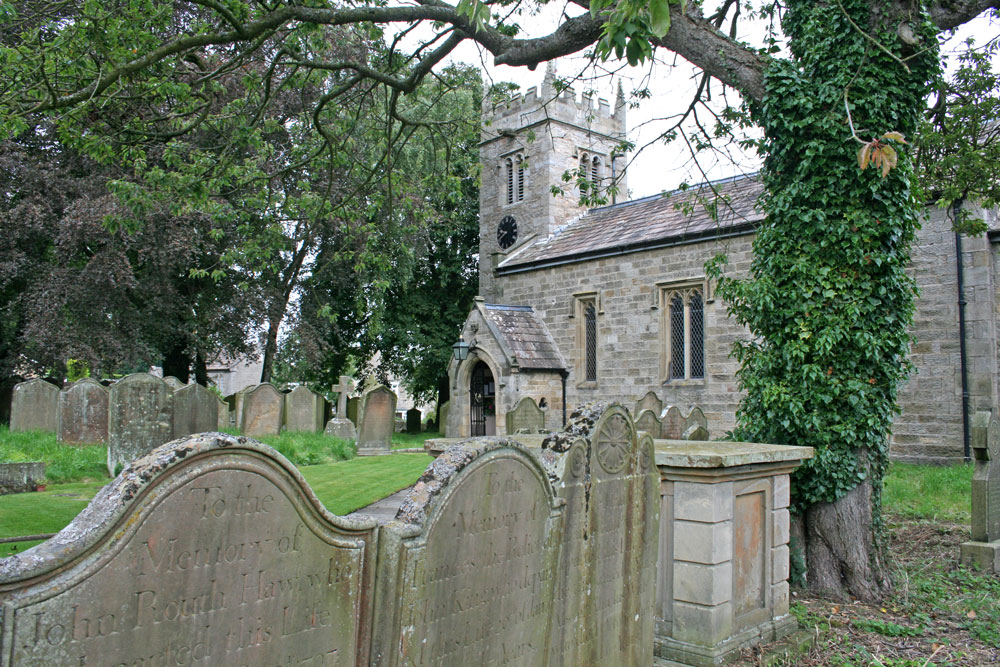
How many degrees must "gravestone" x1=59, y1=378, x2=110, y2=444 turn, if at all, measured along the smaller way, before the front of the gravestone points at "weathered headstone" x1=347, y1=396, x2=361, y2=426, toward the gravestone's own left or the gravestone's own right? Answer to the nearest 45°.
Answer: approximately 135° to the gravestone's own left

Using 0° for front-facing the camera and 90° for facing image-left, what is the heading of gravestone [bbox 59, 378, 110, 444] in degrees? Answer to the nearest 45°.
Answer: approximately 0°

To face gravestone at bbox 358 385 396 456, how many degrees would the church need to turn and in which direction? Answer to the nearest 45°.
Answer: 0° — it already faces it

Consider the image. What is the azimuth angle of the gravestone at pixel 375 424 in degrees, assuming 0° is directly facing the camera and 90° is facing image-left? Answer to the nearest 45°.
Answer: approximately 0°

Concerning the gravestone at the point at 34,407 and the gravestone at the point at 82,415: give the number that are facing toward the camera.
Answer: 2

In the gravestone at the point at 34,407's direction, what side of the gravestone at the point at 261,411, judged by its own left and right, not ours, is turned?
right

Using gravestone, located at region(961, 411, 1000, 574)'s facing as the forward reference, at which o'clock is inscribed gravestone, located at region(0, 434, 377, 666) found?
The inscribed gravestone is roughly at 2 o'clock from the gravestone.

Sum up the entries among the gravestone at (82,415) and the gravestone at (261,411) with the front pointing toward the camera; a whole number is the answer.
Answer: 2

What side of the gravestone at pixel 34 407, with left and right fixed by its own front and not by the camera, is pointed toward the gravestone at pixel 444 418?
left

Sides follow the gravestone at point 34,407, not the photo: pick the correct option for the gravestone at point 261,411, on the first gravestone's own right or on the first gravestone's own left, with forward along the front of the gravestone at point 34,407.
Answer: on the first gravestone's own left
